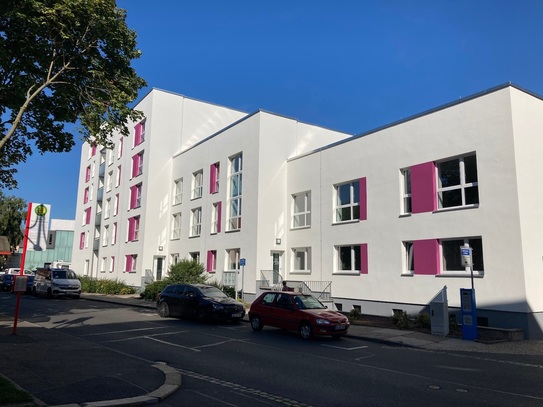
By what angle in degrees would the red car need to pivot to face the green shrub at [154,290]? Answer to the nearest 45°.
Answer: approximately 180°

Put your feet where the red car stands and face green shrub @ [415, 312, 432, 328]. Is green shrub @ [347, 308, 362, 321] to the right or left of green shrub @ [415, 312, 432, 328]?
left

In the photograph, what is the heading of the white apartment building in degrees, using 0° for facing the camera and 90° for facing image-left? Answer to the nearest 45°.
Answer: approximately 45°

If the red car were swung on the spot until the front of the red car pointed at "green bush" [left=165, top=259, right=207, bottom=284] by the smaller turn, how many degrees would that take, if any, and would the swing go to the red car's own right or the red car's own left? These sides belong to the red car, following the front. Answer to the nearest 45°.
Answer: approximately 180°

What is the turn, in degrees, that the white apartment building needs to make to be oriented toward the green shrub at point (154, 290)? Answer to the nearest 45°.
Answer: approximately 90° to its right

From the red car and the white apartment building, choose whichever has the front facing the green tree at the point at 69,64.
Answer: the white apartment building

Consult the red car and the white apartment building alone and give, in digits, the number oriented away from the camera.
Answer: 0

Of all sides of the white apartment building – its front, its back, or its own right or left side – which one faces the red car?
front

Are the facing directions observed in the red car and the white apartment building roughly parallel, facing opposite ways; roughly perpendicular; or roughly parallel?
roughly perpendicular

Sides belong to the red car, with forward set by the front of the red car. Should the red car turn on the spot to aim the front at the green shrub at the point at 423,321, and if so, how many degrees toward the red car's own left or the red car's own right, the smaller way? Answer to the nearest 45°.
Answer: approximately 90° to the red car's own left
